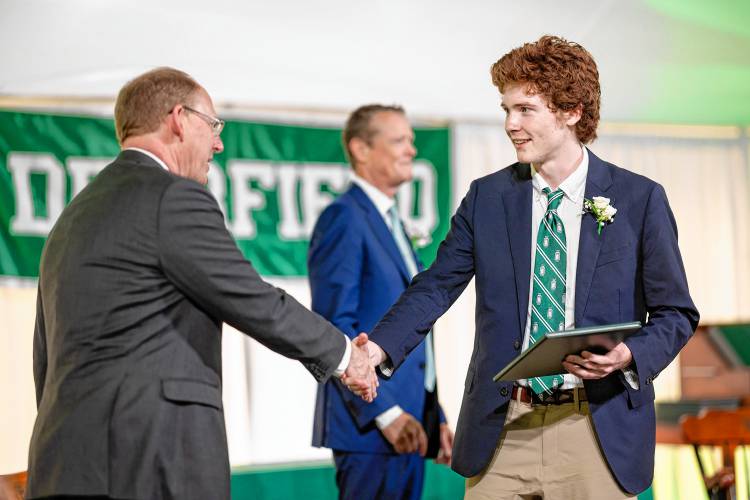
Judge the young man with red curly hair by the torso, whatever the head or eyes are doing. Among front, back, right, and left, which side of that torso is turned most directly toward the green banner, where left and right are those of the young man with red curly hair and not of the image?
right

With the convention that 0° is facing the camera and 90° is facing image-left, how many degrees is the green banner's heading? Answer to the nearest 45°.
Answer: approximately 0°

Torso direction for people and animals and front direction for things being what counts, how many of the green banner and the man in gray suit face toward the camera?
1

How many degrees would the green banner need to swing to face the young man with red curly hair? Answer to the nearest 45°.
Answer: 0° — it already faces them

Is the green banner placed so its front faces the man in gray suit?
yes

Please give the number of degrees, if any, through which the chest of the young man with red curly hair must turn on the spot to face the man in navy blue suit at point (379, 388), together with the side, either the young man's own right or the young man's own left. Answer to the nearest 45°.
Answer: approximately 90° to the young man's own right

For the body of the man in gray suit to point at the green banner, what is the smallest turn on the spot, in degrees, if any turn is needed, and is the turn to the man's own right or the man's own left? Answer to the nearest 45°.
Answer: approximately 45° to the man's own left

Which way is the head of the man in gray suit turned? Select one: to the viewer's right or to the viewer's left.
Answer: to the viewer's right

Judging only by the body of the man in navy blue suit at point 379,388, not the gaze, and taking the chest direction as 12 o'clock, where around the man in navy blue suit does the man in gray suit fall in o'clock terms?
The man in gray suit is roughly at 2 o'clock from the man in navy blue suit.

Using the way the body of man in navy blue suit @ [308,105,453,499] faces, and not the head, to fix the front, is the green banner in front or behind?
behind

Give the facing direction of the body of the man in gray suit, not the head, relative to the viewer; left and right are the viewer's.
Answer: facing away from the viewer and to the right of the viewer

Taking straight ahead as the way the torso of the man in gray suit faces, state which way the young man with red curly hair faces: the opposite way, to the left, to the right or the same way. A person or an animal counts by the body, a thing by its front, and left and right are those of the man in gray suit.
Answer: the opposite way

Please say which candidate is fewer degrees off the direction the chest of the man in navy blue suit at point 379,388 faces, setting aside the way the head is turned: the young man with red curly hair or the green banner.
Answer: the young man with red curly hair
